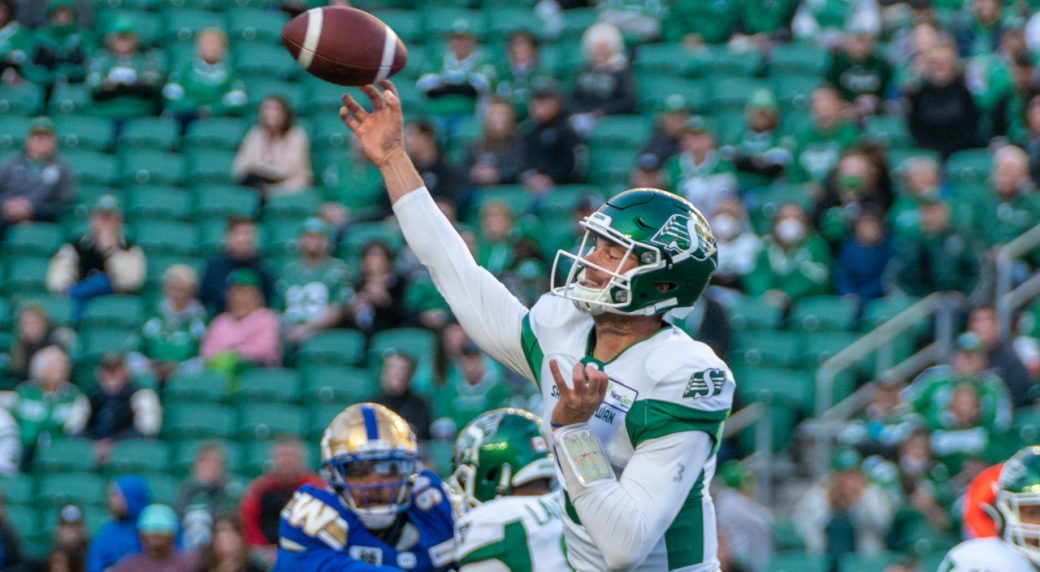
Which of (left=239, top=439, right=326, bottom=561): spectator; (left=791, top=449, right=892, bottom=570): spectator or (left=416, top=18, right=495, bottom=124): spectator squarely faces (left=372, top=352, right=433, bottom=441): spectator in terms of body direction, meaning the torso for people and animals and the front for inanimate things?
(left=416, top=18, right=495, bottom=124): spectator

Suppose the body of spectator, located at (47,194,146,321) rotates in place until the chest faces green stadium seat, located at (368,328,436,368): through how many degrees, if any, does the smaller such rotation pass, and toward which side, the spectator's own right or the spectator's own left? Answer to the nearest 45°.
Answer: approximately 45° to the spectator's own left

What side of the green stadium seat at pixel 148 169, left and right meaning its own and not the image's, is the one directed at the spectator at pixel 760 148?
left

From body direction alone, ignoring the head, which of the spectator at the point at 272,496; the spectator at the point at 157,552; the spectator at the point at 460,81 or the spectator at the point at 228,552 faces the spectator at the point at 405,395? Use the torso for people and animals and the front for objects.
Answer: the spectator at the point at 460,81

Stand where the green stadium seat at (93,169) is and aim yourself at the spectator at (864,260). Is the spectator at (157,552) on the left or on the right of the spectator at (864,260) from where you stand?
right

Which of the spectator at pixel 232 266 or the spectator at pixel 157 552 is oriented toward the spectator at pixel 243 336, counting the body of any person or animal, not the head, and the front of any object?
the spectator at pixel 232 266

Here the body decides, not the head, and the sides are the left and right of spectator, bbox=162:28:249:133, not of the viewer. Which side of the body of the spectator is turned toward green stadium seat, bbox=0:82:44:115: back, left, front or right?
right

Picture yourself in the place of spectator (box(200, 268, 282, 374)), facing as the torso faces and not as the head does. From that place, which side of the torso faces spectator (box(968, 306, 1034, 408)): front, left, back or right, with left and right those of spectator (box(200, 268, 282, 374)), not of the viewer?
left

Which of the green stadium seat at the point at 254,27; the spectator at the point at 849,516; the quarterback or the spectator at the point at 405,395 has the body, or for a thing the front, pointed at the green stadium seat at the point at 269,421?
the green stadium seat at the point at 254,27

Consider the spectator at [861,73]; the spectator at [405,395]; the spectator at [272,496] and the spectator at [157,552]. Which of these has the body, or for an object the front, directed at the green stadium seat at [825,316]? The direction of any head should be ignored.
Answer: the spectator at [861,73]

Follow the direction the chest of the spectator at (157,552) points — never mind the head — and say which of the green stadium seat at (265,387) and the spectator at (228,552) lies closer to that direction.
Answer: the spectator
